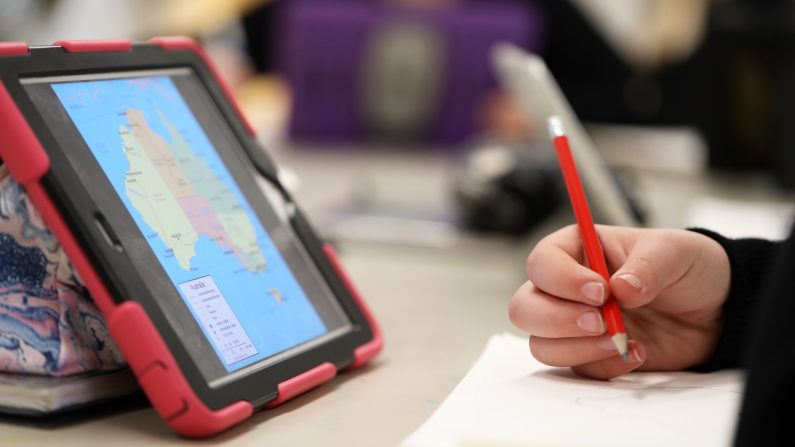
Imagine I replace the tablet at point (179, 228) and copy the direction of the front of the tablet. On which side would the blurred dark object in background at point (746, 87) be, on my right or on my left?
on my left

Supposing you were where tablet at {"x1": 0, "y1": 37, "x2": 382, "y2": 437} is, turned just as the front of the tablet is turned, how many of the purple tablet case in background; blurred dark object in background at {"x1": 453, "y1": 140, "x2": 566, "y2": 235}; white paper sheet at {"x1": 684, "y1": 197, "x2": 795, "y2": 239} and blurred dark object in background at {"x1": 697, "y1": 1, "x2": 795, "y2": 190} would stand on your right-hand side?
0

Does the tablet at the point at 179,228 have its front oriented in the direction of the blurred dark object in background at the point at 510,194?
no

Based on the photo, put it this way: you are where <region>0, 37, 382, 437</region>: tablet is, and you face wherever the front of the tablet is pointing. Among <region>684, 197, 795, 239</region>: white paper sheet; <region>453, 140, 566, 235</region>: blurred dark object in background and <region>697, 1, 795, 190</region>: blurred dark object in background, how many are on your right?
0

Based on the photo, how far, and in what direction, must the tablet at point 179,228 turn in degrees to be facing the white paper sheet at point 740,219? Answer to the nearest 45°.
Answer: approximately 90° to its left

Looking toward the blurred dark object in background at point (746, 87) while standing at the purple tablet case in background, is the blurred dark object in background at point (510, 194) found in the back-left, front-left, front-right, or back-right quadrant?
front-right

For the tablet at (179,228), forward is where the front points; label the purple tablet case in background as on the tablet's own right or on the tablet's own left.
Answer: on the tablet's own left

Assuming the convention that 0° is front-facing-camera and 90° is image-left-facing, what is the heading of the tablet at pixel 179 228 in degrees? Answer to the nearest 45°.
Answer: approximately 315°

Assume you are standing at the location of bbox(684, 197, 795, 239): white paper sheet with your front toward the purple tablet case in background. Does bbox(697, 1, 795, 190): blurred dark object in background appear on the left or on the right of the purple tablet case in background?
right
